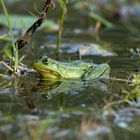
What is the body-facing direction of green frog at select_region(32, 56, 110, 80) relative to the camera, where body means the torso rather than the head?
to the viewer's left
